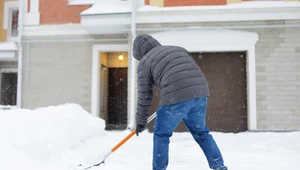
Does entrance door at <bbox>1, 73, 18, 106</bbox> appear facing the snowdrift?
yes

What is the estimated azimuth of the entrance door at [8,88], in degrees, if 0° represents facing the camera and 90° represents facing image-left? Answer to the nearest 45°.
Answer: approximately 0°
